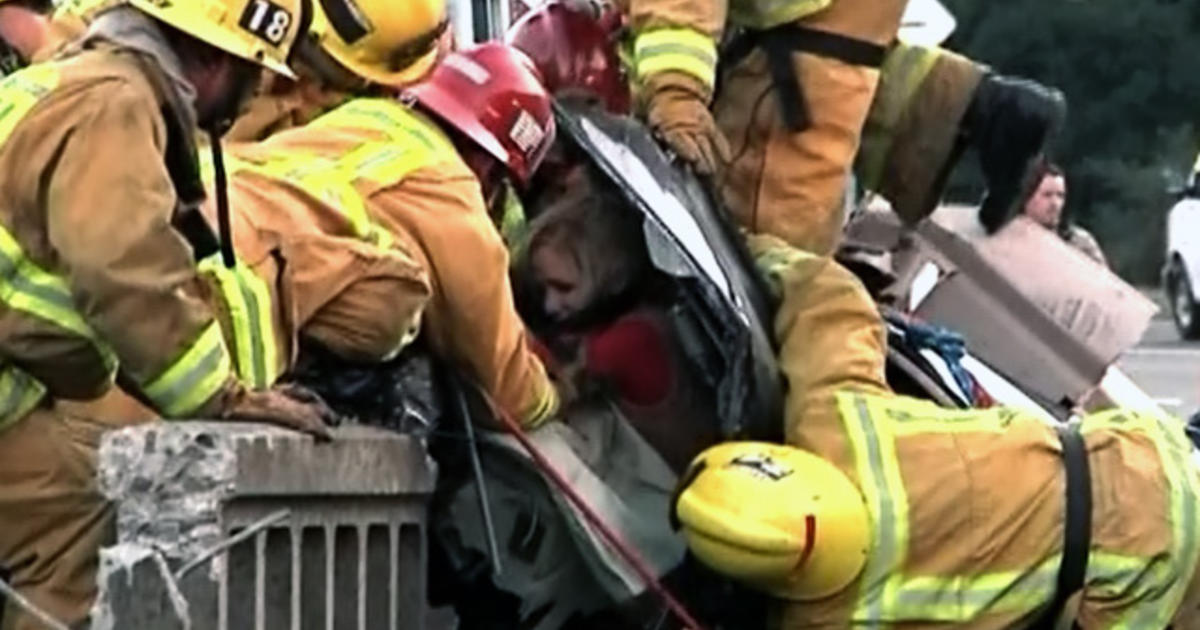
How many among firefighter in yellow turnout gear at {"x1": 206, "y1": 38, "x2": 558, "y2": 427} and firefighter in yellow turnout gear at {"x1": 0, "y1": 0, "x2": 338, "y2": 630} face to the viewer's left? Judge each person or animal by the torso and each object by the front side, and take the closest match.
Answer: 0

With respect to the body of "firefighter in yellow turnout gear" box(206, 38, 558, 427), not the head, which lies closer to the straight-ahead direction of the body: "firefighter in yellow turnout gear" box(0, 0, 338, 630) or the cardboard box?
the cardboard box

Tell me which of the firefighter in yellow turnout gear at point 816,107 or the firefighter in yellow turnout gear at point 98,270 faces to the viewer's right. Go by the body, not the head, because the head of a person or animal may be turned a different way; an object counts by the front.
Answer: the firefighter in yellow turnout gear at point 98,270

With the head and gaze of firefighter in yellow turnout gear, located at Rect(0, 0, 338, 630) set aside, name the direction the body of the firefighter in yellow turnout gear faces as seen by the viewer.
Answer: to the viewer's right

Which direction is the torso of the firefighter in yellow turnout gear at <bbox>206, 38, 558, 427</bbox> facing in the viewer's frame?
to the viewer's right

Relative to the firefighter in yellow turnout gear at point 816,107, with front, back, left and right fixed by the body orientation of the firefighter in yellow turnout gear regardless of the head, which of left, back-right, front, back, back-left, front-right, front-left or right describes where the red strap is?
left

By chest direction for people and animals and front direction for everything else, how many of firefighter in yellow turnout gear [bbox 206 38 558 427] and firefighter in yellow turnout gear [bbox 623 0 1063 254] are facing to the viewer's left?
1

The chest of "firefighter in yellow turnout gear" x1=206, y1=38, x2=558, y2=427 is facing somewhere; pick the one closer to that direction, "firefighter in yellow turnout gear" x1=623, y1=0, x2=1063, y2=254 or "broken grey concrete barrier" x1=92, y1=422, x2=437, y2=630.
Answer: the firefighter in yellow turnout gear

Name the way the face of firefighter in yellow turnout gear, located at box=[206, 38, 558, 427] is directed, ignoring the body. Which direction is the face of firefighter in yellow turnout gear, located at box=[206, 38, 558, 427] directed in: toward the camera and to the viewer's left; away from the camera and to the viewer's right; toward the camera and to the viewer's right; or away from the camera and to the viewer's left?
away from the camera and to the viewer's right

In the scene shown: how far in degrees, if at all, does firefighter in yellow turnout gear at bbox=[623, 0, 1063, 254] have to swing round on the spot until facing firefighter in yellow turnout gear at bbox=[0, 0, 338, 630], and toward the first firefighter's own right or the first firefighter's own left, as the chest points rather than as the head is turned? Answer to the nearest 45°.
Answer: approximately 45° to the first firefighter's own left

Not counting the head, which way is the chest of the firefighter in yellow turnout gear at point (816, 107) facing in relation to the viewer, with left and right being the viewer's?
facing to the left of the viewer
